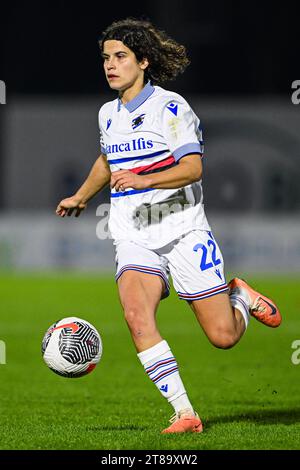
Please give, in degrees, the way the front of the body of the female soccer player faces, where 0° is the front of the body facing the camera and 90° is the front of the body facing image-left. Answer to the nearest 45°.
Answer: approximately 45°
